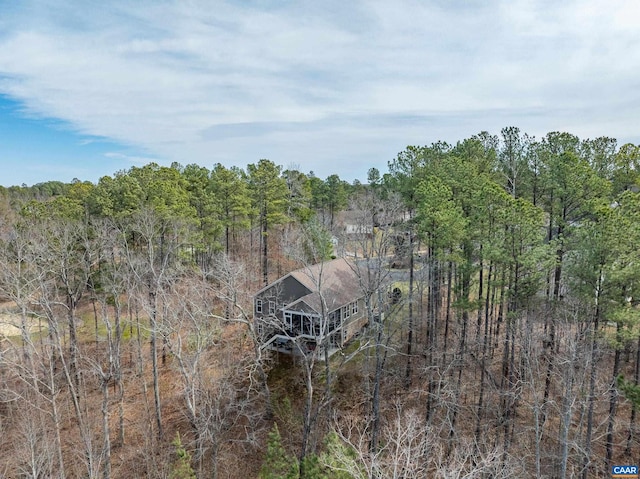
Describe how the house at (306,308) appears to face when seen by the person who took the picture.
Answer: facing away from the viewer and to the right of the viewer
